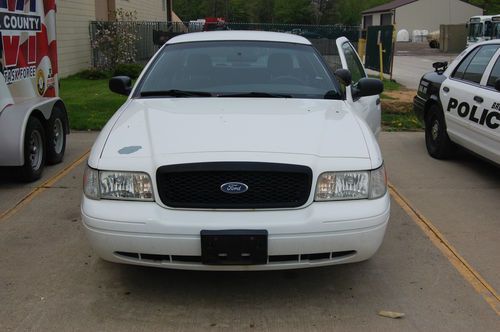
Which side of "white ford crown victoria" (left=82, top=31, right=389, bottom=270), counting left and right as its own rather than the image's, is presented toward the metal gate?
back

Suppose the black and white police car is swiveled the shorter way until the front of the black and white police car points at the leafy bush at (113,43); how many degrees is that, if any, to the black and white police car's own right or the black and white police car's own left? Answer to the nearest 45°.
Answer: approximately 180°

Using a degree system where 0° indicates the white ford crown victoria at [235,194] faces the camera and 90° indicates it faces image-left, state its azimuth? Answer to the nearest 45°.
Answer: approximately 0°

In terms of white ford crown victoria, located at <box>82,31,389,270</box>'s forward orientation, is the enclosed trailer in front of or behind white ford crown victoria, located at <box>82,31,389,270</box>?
behind

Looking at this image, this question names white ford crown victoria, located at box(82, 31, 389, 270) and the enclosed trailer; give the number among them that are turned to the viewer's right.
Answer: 0

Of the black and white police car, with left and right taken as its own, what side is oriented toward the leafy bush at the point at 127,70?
back

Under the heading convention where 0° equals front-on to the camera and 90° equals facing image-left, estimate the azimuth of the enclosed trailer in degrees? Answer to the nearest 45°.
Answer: approximately 45°
